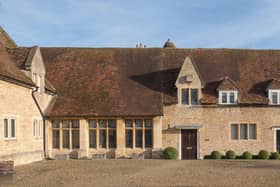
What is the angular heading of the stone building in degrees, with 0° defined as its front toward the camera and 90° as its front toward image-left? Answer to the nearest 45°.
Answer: approximately 0°

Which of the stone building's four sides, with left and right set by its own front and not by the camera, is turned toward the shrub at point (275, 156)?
left

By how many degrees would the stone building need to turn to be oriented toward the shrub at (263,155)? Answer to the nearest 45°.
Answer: approximately 90° to its left
